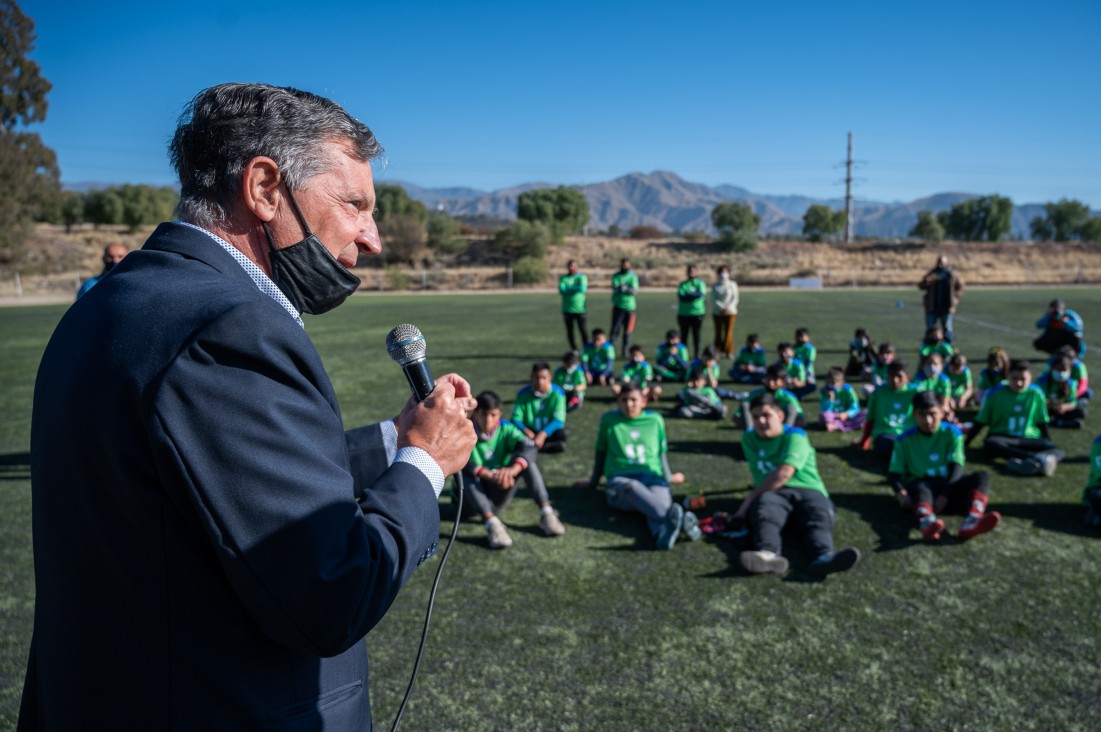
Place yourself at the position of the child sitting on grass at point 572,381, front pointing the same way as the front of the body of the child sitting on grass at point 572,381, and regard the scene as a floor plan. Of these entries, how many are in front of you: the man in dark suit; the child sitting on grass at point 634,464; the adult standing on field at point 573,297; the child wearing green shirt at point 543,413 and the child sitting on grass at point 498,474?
4

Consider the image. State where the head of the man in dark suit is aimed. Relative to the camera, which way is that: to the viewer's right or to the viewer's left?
to the viewer's right

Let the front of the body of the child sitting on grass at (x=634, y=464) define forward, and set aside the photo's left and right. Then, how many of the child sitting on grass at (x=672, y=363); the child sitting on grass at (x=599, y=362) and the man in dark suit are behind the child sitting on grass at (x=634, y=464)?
2

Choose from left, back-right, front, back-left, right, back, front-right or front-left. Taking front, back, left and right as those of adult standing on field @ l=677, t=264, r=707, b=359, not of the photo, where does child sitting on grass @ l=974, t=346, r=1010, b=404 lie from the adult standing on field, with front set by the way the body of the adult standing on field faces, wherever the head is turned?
front-left

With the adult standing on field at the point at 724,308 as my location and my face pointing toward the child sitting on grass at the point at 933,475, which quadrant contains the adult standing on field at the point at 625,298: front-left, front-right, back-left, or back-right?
back-right

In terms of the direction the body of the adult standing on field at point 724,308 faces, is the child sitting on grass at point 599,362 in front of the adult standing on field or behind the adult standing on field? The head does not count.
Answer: in front

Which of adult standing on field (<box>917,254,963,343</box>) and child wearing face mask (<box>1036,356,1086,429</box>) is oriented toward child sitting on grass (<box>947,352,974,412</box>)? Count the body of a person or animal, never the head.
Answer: the adult standing on field

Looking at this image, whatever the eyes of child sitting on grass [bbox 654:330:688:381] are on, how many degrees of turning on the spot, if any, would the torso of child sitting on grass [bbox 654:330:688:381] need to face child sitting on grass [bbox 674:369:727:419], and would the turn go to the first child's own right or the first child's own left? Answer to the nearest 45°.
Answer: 0° — they already face them

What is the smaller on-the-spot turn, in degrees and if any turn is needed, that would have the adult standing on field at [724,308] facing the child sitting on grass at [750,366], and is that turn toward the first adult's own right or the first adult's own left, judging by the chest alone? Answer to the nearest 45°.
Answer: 0° — they already face them
